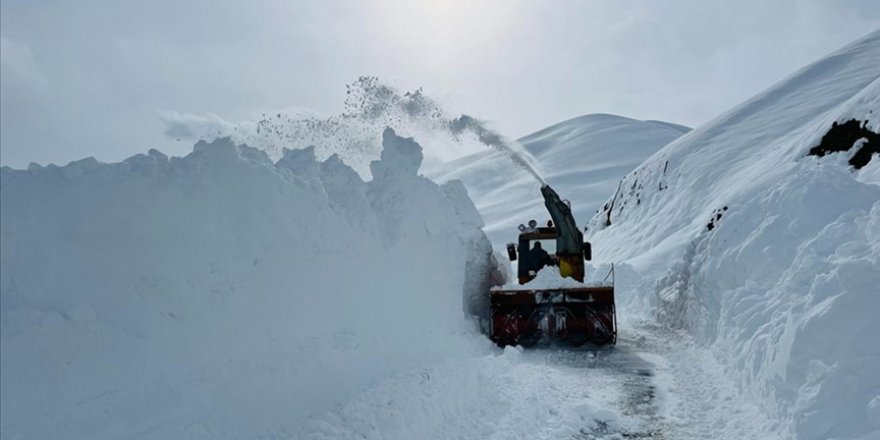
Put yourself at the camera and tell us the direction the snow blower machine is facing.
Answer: facing the viewer
